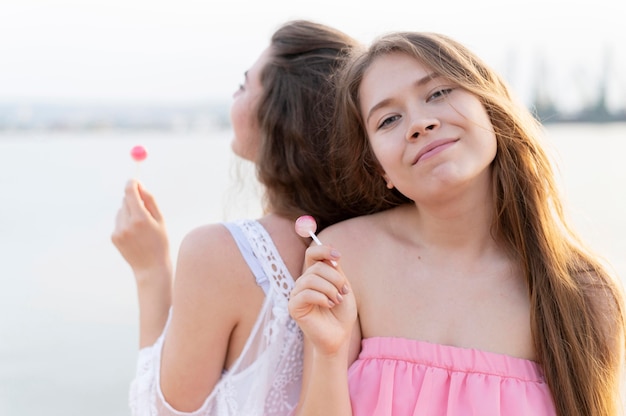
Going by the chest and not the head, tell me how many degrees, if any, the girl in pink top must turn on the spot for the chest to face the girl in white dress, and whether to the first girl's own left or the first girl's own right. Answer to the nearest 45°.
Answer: approximately 90° to the first girl's own right

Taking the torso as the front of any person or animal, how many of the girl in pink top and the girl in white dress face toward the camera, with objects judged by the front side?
1

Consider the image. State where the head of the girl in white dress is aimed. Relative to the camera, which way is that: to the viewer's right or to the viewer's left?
to the viewer's left

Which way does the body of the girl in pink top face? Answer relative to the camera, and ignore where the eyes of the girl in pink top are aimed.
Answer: toward the camera

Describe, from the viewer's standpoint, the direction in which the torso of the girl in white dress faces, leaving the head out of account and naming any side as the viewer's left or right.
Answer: facing away from the viewer and to the left of the viewer
